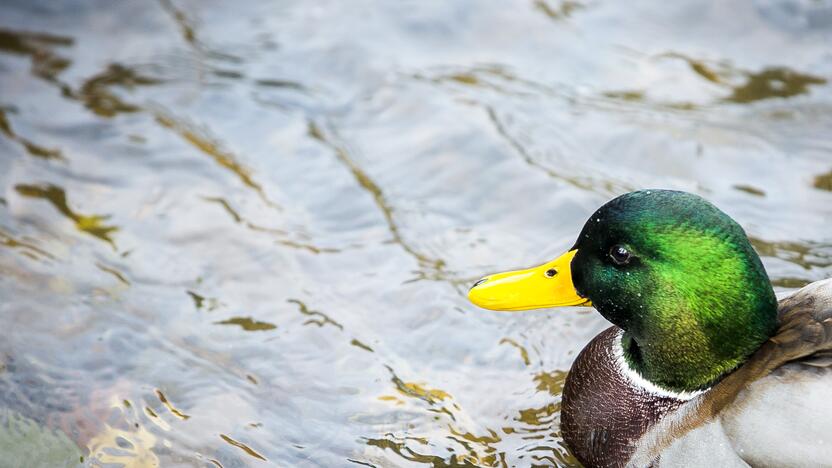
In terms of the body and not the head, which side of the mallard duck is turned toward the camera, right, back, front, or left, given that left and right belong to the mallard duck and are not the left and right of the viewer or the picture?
left
